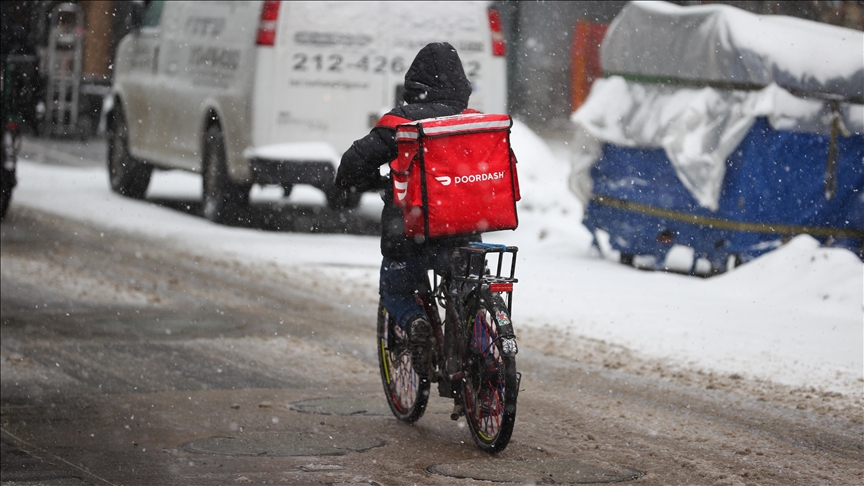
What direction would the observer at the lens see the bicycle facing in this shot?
facing away from the viewer and to the left of the viewer

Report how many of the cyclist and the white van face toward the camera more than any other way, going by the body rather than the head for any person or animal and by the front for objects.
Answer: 0

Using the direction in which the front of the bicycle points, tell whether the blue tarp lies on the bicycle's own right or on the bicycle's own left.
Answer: on the bicycle's own right

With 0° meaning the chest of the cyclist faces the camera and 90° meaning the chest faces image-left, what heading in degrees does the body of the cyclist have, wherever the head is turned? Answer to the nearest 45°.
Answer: approximately 135°

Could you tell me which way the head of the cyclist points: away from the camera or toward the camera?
away from the camera

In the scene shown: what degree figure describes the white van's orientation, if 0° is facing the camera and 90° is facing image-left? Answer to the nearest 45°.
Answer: approximately 135°

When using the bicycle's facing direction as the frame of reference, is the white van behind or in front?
in front

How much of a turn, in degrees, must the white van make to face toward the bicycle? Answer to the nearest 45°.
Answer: approximately 135° to its left

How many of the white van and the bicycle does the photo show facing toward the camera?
0

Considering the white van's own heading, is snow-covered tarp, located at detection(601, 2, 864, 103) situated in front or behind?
behind

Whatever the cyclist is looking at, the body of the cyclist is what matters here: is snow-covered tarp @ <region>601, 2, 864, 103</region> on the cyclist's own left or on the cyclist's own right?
on the cyclist's own right
